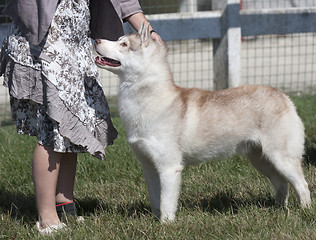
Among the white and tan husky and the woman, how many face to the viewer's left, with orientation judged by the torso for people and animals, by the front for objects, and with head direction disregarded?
1

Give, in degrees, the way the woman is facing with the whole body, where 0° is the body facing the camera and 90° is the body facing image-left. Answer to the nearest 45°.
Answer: approximately 315°

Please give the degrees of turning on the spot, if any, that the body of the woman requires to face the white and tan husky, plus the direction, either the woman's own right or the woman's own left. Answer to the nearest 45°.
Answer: approximately 45° to the woman's own left

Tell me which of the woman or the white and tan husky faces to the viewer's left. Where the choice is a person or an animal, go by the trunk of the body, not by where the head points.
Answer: the white and tan husky

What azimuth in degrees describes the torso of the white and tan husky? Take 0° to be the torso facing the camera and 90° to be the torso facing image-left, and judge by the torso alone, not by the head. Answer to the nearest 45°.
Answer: approximately 90°

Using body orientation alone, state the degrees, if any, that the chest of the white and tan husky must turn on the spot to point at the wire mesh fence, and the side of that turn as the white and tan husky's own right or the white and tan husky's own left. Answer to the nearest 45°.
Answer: approximately 90° to the white and tan husky's own right

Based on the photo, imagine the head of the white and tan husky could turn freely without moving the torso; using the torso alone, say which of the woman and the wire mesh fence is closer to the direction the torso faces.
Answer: the woman
